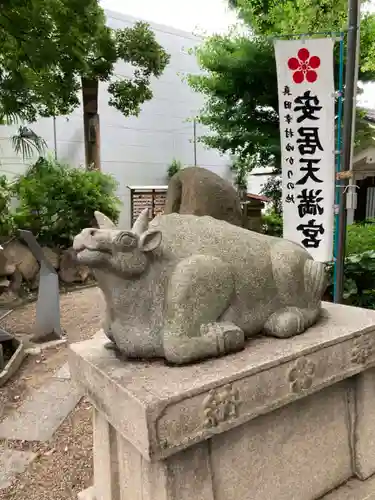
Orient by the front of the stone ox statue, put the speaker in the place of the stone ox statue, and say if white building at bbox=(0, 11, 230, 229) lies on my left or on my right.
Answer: on my right

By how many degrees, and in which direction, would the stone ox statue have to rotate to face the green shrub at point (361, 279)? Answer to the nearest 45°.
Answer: approximately 180°

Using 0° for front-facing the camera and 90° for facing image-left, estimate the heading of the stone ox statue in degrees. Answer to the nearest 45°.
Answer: approximately 45°
